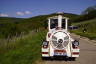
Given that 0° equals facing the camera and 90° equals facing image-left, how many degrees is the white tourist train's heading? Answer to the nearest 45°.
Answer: approximately 0°
